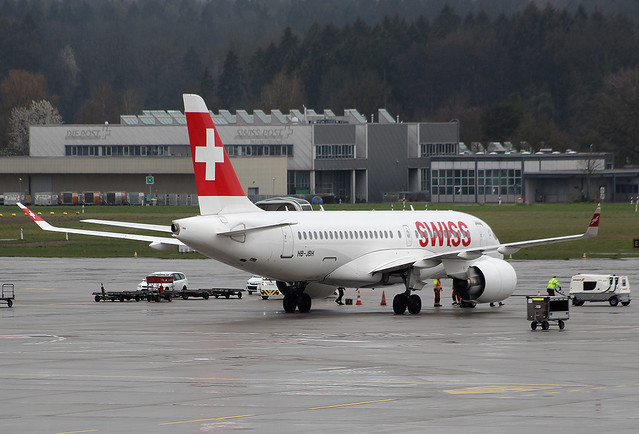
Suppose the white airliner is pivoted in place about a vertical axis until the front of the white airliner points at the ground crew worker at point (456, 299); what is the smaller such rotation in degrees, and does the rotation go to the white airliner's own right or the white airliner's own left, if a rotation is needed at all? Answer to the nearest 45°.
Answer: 0° — it already faces them

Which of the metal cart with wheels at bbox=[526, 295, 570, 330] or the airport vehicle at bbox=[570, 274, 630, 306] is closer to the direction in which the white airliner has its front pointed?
the airport vehicle

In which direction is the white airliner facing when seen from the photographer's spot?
facing away from the viewer and to the right of the viewer

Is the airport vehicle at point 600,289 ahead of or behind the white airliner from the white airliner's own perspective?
ahead
